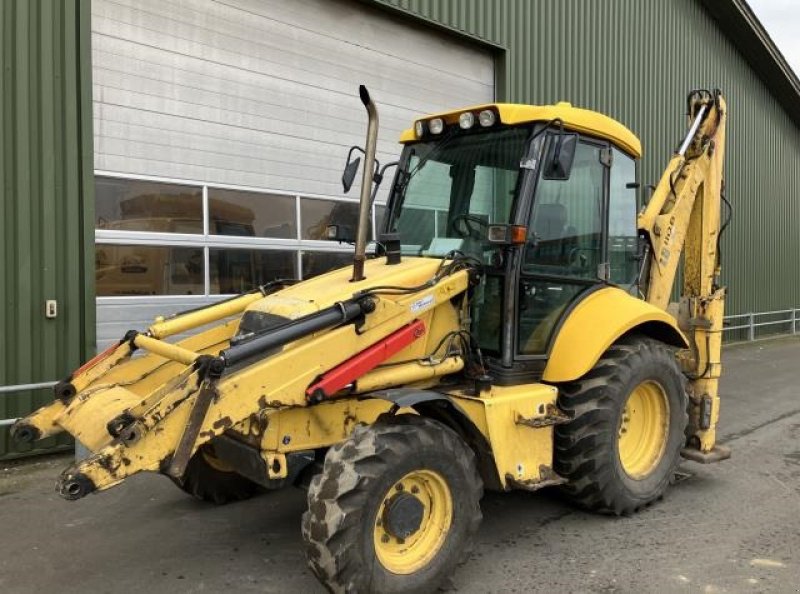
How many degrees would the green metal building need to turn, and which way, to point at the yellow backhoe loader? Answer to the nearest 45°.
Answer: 0° — it already faces it

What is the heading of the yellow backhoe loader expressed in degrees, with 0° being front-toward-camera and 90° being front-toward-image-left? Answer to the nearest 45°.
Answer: approximately 45°

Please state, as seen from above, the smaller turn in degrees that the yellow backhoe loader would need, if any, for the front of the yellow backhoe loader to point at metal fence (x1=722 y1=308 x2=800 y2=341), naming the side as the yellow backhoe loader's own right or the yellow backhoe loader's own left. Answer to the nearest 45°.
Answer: approximately 180°

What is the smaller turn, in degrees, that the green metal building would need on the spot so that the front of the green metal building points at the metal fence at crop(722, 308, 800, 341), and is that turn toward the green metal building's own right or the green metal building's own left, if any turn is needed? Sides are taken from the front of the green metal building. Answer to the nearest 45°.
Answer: approximately 90° to the green metal building's own left

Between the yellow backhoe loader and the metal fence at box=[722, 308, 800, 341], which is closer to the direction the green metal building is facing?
the yellow backhoe loader

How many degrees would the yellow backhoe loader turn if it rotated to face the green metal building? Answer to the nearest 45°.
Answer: approximately 90° to its right

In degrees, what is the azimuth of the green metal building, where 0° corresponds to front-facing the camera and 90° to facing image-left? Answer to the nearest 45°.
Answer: approximately 315°

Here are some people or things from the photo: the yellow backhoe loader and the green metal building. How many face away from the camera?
0
